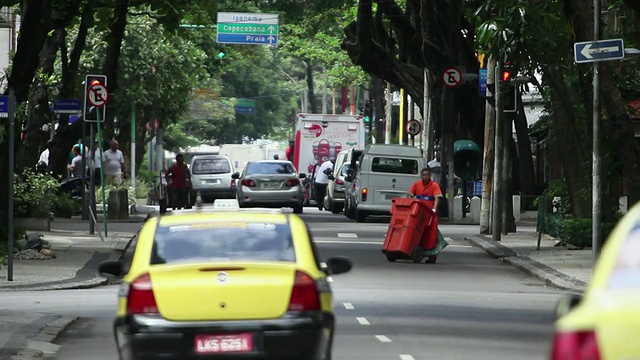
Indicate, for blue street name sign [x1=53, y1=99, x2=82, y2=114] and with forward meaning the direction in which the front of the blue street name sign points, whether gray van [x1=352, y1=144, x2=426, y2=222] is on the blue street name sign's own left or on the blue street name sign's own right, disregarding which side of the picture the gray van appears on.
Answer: on the blue street name sign's own left

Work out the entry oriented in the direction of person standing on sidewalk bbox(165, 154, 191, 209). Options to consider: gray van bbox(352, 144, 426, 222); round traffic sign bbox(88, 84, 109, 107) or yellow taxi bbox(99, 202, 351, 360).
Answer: the yellow taxi

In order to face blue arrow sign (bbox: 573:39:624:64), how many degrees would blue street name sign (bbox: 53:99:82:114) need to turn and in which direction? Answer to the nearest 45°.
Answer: approximately 45° to its left

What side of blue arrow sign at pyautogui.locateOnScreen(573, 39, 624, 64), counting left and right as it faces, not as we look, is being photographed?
front

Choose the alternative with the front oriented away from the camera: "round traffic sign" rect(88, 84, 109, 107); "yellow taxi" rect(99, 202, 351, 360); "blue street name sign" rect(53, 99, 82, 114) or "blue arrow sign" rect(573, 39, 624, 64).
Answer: the yellow taxi

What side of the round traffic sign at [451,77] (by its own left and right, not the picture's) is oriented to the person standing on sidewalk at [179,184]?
right

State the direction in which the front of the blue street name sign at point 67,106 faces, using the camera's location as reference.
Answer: facing the viewer

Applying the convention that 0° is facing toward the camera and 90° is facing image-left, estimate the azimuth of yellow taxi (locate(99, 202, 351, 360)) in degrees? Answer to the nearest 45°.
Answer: approximately 180°

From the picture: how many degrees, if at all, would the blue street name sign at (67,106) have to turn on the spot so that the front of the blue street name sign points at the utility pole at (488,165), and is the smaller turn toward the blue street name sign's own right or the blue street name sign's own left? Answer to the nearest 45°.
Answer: approximately 90° to the blue street name sign's own left

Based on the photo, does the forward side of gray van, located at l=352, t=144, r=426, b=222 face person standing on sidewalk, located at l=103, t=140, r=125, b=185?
no

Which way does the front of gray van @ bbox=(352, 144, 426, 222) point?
away from the camera

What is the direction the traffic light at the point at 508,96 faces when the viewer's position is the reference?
facing the viewer and to the left of the viewer

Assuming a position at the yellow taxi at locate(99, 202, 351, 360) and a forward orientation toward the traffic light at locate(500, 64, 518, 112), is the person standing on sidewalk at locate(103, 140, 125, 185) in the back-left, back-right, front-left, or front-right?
front-left

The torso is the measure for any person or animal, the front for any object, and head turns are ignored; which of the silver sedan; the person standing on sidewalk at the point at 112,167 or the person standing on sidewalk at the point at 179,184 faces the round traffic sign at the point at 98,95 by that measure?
the person standing on sidewalk at the point at 112,167

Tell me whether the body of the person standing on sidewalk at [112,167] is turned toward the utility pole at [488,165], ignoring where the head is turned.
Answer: no

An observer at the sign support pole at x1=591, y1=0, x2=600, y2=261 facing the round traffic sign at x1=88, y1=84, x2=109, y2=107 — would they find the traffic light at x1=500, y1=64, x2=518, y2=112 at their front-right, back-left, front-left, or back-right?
front-right

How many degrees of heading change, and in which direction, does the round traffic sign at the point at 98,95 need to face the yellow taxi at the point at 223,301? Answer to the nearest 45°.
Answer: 0° — it already faces it

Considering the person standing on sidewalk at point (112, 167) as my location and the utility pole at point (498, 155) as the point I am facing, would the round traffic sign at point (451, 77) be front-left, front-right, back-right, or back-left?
front-left

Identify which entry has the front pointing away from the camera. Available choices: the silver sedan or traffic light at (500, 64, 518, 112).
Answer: the silver sedan

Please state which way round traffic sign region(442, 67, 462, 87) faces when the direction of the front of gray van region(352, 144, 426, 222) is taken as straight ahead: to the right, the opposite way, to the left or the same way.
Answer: the opposite way

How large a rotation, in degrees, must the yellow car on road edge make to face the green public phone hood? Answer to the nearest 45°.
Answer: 0° — it already faces it

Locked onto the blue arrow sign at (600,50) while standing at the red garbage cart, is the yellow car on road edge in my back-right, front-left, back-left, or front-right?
front-right
